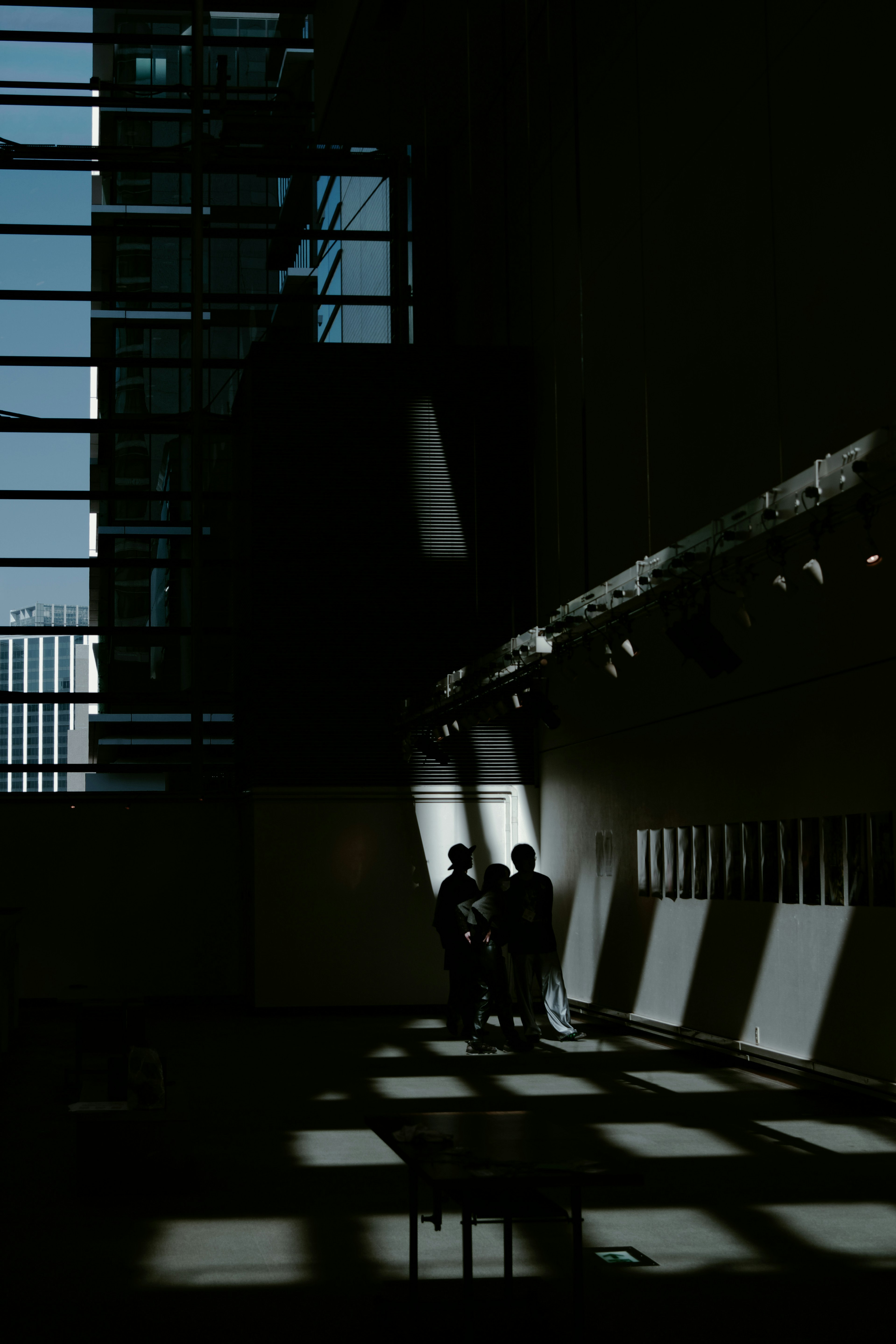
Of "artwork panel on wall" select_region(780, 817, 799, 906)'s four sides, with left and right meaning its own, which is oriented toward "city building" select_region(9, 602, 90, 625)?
right

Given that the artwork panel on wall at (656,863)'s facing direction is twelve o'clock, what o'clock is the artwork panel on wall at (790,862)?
the artwork panel on wall at (790,862) is roughly at 10 o'clock from the artwork panel on wall at (656,863).

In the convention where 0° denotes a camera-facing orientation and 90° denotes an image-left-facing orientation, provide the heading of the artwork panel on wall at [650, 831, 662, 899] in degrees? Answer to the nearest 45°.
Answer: approximately 45°

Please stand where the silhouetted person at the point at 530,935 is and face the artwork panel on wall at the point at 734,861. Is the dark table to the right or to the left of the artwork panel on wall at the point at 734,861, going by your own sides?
right

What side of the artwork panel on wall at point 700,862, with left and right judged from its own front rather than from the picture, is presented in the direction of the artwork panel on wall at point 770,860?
left

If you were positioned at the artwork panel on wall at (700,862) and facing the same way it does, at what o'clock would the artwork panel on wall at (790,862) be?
the artwork panel on wall at (790,862) is roughly at 10 o'clock from the artwork panel on wall at (700,862).

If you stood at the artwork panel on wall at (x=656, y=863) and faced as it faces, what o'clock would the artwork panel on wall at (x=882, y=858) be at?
the artwork panel on wall at (x=882, y=858) is roughly at 10 o'clock from the artwork panel on wall at (x=656, y=863).

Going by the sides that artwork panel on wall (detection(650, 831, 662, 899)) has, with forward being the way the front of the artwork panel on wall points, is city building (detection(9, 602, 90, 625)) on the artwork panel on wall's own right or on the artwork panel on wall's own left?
on the artwork panel on wall's own right

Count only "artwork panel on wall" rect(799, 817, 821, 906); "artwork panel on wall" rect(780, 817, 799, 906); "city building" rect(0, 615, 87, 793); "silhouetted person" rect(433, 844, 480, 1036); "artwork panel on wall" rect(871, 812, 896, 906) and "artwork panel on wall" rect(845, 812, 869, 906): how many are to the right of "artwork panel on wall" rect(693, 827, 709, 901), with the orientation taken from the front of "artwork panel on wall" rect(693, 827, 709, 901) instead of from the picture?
1

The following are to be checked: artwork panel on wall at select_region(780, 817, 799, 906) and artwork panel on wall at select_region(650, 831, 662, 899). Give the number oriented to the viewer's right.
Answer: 0

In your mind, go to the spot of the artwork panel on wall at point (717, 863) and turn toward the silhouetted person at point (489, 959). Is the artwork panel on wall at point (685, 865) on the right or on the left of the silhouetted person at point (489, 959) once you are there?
right

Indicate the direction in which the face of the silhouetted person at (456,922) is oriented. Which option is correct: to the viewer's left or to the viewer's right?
to the viewer's right

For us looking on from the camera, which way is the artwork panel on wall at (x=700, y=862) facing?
facing the viewer and to the left of the viewer

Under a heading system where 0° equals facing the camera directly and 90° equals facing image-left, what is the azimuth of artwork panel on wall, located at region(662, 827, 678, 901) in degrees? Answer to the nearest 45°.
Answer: approximately 45°

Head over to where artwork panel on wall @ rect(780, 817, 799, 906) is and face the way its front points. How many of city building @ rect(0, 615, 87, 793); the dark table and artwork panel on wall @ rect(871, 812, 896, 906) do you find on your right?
1
